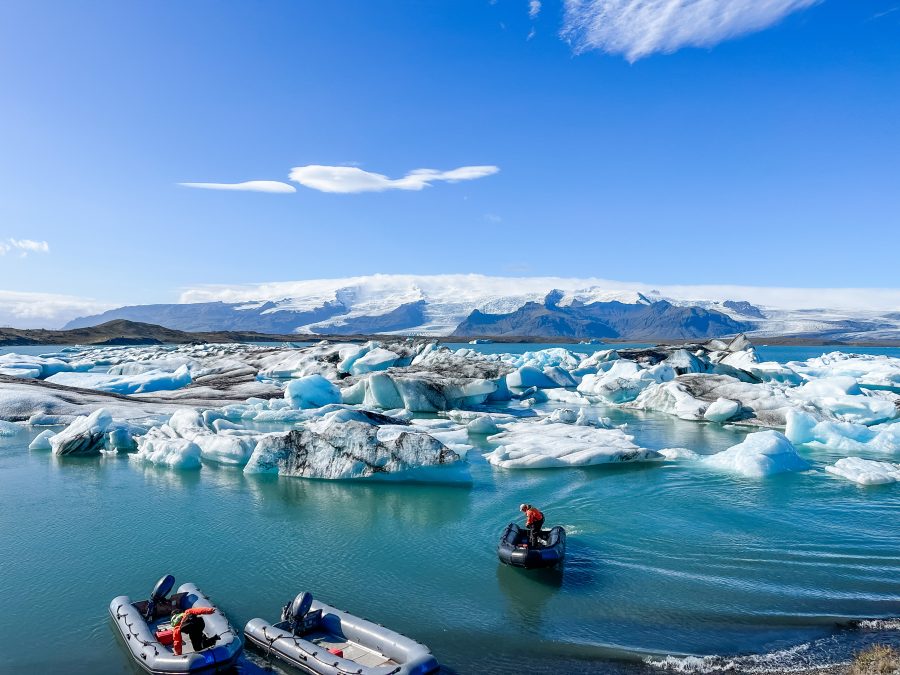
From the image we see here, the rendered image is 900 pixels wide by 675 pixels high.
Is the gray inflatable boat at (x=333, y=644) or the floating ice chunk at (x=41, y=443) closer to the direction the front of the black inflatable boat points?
the gray inflatable boat

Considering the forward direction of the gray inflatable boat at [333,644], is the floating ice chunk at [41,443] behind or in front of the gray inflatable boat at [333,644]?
behind

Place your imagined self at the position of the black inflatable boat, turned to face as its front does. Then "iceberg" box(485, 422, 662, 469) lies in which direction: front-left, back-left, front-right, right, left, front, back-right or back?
back

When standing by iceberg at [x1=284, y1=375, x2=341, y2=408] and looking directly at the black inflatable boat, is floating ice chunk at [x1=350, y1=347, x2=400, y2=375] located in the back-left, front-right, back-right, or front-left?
back-left

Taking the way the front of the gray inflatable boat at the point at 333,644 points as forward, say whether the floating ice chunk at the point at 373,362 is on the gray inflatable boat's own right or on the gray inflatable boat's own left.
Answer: on the gray inflatable boat's own left

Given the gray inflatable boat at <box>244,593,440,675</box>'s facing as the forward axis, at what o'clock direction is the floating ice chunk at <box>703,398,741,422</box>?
The floating ice chunk is roughly at 9 o'clock from the gray inflatable boat.

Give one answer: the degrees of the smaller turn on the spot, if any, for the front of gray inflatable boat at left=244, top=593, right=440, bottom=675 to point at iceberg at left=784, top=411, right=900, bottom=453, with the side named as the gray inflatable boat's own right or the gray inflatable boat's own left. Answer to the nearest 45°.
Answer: approximately 90° to the gray inflatable boat's own left

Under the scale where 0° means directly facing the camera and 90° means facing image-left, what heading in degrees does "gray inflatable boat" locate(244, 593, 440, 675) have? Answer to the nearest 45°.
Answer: approximately 315°

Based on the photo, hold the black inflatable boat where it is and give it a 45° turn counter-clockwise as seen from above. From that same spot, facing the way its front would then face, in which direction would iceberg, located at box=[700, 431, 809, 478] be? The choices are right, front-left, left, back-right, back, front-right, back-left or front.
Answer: left

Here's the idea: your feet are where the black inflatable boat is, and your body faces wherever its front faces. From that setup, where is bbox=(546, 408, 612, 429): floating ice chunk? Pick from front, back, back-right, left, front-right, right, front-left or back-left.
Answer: back

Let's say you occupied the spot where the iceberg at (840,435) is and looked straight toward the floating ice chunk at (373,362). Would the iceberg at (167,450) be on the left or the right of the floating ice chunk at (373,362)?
left

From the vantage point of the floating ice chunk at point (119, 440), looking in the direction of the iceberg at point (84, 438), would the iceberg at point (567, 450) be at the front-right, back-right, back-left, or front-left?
back-left

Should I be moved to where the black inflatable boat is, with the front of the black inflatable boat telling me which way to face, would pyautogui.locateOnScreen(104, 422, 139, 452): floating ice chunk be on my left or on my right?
on my right

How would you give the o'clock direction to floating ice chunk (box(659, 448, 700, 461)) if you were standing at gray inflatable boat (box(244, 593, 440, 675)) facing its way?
The floating ice chunk is roughly at 9 o'clock from the gray inflatable boat.

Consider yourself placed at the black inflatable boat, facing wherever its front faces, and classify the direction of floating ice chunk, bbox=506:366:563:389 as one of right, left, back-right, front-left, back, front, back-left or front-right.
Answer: back
